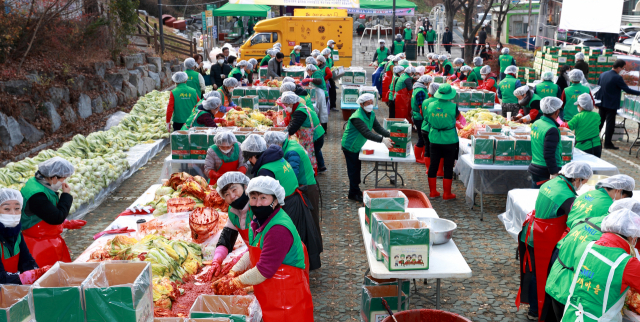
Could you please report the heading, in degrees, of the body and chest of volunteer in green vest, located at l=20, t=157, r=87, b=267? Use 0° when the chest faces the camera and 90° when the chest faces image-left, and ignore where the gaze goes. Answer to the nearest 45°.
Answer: approximately 270°

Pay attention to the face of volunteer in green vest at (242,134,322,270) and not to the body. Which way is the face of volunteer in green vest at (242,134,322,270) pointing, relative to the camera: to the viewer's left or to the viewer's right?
to the viewer's left

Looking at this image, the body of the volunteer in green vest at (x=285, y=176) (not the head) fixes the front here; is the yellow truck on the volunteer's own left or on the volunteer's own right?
on the volunteer's own right

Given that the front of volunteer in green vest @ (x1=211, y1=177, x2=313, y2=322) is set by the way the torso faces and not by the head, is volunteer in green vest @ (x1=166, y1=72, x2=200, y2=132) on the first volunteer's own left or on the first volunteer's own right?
on the first volunteer's own right

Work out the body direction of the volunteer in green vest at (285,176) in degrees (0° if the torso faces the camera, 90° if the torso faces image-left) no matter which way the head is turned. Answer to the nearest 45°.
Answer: approximately 90°

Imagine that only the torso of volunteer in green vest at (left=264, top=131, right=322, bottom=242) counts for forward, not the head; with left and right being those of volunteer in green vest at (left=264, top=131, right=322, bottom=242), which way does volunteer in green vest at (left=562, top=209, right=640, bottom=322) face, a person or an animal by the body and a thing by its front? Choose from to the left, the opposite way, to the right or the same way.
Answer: the opposite way

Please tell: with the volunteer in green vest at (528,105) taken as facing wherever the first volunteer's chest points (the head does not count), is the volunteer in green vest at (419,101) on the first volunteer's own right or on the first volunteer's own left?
on the first volunteer's own right

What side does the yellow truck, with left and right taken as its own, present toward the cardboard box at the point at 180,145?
left

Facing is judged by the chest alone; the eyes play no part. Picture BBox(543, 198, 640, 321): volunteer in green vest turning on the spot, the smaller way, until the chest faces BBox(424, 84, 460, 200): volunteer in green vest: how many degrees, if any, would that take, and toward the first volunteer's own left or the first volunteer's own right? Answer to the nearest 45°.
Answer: approximately 90° to the first volunteer's own left

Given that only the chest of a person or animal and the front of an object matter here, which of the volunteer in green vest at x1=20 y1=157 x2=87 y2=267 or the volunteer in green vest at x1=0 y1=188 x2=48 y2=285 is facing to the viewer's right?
the volunteer in green vest at x1=20 y1=157 x2=87 y2=267

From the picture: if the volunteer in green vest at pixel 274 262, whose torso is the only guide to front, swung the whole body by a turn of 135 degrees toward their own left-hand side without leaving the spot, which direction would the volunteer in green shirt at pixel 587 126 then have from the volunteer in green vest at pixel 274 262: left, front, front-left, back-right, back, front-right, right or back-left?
front-left
